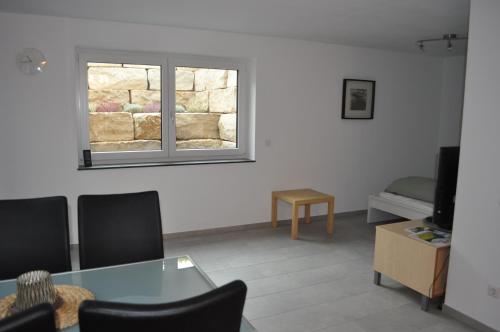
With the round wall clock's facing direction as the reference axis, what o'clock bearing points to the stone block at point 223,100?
The stone block is roughly at 9 o'clock from the round wall clock.

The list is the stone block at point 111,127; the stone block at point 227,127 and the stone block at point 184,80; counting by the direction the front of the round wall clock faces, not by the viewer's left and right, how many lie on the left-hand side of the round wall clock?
3

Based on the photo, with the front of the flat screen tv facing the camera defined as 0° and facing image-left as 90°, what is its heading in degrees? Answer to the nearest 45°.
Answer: approximately 45°

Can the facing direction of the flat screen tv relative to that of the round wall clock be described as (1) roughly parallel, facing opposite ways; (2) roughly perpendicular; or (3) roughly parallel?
roughly perpendicular

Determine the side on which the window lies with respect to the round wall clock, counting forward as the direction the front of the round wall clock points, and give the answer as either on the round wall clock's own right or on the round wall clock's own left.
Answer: on the round wall clock's own left

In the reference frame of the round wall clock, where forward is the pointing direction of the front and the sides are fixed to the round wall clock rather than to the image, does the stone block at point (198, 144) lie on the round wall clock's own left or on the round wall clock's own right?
on the round wall clock's own left

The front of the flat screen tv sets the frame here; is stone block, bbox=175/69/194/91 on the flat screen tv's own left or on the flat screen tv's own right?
on the flat screen tv's own right

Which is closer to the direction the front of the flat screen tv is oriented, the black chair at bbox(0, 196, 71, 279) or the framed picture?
the black chair

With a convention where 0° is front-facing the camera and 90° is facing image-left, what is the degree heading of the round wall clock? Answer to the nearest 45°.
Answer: approximately 0°

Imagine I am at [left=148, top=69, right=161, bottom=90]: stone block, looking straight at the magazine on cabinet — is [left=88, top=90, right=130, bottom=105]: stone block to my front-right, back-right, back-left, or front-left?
back-right

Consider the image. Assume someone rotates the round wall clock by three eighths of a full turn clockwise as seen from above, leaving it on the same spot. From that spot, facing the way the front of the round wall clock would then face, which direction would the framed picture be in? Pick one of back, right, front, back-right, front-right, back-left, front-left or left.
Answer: back-right
